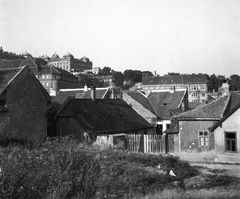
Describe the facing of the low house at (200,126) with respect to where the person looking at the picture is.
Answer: facing the viewer

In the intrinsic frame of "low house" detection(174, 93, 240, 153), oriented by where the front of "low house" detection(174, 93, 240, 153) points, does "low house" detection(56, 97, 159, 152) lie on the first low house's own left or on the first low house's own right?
on the first low house's own right

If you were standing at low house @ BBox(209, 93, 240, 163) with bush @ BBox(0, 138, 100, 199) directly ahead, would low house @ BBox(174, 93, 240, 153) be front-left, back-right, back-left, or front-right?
back-right

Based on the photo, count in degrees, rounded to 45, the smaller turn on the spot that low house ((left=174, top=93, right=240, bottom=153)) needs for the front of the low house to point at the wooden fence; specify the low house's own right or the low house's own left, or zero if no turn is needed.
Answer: approximately 90° to the low house's own right

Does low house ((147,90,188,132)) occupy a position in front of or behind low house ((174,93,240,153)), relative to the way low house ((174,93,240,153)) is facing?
behind

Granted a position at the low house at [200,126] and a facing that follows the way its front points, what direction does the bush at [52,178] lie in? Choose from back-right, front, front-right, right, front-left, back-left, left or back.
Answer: front

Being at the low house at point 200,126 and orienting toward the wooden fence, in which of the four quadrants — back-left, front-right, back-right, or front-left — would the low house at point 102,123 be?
front-right

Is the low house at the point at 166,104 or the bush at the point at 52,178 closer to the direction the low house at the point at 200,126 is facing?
the bush
